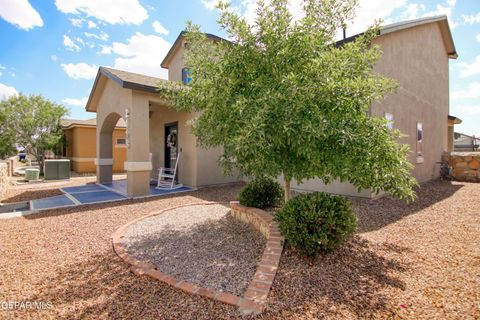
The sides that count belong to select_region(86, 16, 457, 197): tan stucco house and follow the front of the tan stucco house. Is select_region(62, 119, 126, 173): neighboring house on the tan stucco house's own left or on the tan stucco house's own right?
on the tan stucco house's own right

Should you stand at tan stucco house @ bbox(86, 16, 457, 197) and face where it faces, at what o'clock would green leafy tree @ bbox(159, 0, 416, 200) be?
The green leafy tree is roughly at 11 o'clock from the tan stucco house.

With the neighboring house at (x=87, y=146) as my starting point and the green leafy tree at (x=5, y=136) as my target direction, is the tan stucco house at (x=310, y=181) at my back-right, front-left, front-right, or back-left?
back-left

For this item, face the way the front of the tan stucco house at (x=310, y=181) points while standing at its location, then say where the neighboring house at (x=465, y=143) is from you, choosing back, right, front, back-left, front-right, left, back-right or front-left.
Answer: back

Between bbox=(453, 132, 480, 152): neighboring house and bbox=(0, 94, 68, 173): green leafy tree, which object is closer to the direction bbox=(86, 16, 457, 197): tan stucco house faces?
the green leafy tree

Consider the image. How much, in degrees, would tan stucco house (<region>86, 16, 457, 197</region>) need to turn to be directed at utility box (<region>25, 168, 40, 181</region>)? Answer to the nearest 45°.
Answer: approximately 45° to its right

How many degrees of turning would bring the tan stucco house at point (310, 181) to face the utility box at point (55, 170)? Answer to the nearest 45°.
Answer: approximately 45° to its right

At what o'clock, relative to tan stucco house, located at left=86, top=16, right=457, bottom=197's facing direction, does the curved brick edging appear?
The curved brick edging is roughly at 11 o'clock from the tan stucco house.

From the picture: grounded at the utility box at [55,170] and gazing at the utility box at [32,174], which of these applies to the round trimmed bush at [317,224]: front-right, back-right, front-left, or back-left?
back-left

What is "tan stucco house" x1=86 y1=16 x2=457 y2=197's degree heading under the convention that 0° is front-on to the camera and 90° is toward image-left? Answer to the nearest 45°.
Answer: approximately 45°
